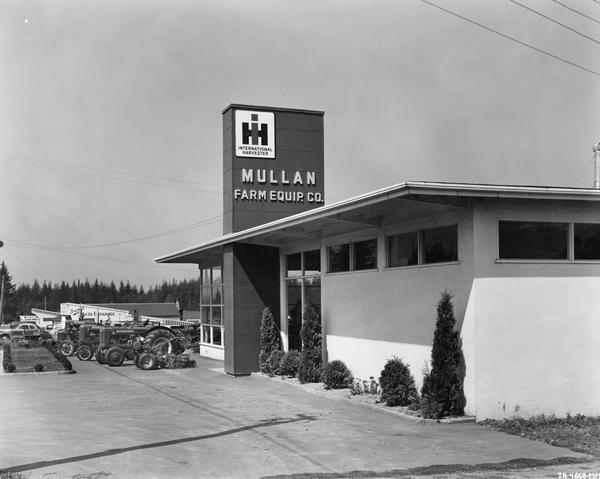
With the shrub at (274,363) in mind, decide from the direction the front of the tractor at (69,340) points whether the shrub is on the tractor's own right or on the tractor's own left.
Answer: on the tractor's own left

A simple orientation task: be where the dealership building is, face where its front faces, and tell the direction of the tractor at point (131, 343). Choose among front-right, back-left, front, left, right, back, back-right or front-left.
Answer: right

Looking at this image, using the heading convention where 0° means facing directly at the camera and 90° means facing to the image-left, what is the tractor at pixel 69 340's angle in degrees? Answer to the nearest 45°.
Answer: approximately 45°

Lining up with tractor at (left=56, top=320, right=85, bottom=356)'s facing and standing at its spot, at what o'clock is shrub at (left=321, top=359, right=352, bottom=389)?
The shrub is roughly at 10 o'clock from the tractor.

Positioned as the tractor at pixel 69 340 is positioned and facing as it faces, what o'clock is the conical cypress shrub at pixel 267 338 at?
The conical cypress shrub is roughly at 10 o'clock from the tractor.

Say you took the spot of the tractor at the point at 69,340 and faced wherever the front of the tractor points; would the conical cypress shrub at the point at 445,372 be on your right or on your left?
on your left

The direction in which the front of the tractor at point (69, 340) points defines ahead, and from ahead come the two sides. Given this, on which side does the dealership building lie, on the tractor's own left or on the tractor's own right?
on the tractor's own left

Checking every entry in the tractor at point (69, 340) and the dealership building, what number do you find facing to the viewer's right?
0

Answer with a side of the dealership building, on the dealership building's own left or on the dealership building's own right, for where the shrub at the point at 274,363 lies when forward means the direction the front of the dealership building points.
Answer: on the dealership building's own right

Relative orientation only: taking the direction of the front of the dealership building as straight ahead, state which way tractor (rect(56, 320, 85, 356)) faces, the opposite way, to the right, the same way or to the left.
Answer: the same way

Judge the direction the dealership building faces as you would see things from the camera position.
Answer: facing the viewer and to the left of the viewer
